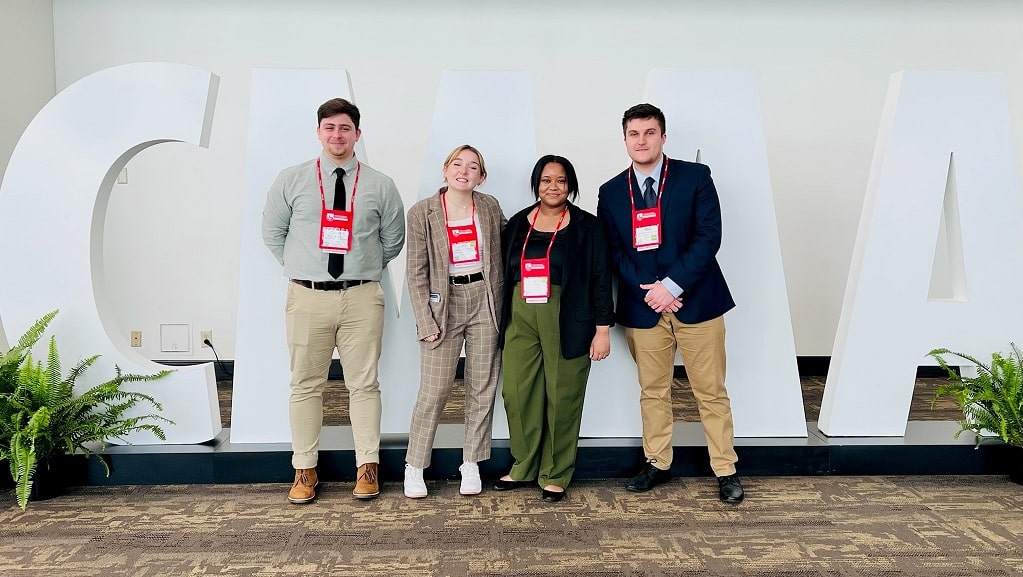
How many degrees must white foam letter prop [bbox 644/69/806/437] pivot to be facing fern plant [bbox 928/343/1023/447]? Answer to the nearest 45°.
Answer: approximately 90° to its left

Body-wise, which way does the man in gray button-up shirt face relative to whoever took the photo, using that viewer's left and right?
facing the viewer

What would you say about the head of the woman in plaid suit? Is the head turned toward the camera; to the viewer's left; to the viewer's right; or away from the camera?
toward the camera

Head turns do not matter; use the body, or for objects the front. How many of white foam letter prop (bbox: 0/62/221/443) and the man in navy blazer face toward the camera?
2

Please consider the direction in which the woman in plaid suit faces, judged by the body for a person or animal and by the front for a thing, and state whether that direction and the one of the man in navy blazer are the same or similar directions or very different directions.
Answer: same or similar directions

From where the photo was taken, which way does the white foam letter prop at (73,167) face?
toward the camera

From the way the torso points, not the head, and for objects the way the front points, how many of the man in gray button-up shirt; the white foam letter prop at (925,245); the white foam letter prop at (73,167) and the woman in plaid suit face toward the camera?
4

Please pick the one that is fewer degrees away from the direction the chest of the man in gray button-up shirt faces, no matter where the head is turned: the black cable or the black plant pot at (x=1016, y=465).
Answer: the black plant pot

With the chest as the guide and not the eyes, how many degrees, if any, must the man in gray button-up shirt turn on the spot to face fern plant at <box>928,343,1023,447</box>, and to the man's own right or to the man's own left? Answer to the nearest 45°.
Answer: approximately 90° to the man's own left

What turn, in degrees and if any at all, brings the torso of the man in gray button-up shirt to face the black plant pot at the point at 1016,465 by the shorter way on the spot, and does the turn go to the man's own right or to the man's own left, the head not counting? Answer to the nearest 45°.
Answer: approximately 90° to the man's own left

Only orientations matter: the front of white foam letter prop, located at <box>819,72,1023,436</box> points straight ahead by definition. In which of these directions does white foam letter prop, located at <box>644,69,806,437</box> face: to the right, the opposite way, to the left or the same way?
the same way

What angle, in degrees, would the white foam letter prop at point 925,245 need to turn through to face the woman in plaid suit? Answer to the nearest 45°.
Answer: approximately 45° to its right

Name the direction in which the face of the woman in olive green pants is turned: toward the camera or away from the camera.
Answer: toward the camera

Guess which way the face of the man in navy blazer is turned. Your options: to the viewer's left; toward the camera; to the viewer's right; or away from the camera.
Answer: toward the camera

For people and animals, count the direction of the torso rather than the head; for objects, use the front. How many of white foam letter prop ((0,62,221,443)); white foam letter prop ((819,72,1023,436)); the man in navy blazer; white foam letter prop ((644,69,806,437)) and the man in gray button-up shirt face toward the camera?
5

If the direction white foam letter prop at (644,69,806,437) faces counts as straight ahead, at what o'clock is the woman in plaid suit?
The woman in plaid suit is roughly at 2 o'clock from the white foam letter prop.

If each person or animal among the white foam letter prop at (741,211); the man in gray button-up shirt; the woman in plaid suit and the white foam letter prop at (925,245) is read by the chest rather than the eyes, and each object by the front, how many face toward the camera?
4
